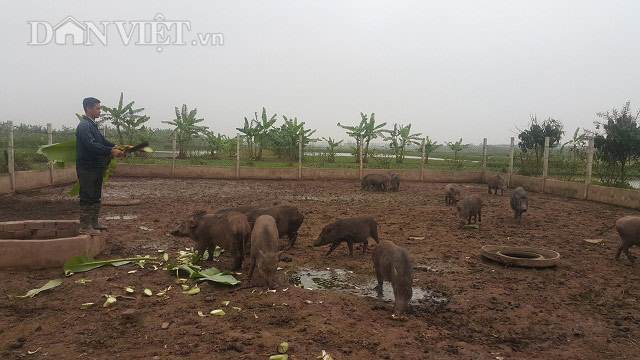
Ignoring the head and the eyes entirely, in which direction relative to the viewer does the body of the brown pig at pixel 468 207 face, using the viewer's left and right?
facing the viewer and to the left of the viewer

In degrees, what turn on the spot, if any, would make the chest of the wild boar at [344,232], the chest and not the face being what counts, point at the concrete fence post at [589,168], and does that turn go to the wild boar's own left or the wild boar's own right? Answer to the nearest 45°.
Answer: approximately 135° to the wild boar's own right

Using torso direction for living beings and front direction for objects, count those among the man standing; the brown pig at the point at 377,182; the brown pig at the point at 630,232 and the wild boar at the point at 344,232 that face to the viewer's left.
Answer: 2

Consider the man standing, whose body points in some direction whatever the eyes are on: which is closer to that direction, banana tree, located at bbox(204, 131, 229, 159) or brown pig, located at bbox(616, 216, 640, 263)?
the brown pig

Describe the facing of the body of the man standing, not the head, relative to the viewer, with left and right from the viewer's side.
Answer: facing to the right of the viewer

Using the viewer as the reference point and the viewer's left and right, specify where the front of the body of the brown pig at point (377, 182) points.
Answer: facing to the left of the viewer

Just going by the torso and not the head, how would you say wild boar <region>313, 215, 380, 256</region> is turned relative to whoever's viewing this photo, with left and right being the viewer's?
facing to the left of the viewer

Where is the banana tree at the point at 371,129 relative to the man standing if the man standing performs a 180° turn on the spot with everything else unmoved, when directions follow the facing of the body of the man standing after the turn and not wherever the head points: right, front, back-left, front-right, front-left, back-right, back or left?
back-right

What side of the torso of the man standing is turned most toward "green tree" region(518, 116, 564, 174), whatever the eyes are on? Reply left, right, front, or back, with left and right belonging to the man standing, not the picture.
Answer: front

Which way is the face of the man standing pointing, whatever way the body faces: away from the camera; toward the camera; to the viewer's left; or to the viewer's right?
to the viewer's right

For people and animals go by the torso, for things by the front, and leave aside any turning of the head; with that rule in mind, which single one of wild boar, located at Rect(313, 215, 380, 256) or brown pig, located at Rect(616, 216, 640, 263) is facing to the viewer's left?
the wild boar

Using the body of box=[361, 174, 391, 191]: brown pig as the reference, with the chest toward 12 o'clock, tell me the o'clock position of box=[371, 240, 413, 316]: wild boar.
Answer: The wild boar is roughly at 9 o'clock from the brown pig.
